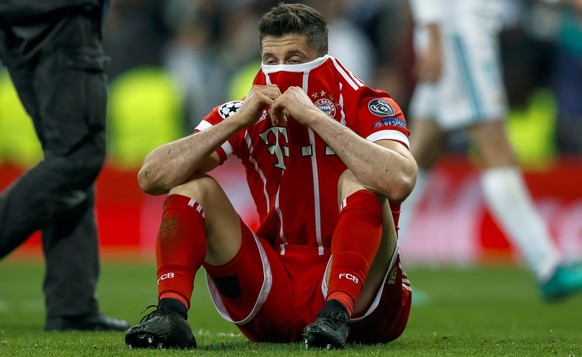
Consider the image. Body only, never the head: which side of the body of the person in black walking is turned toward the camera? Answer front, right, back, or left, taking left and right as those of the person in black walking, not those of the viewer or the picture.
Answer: right

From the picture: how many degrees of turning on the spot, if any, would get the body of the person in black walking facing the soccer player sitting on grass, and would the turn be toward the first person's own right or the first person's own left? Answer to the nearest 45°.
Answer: approximately 45° to the first person's own right

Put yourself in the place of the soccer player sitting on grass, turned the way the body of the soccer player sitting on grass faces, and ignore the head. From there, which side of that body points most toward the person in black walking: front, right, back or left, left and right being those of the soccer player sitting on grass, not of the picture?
right

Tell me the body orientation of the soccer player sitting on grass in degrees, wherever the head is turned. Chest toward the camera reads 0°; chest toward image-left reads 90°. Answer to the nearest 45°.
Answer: approximately 45°

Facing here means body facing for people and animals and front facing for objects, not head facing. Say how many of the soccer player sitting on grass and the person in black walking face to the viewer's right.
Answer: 1
